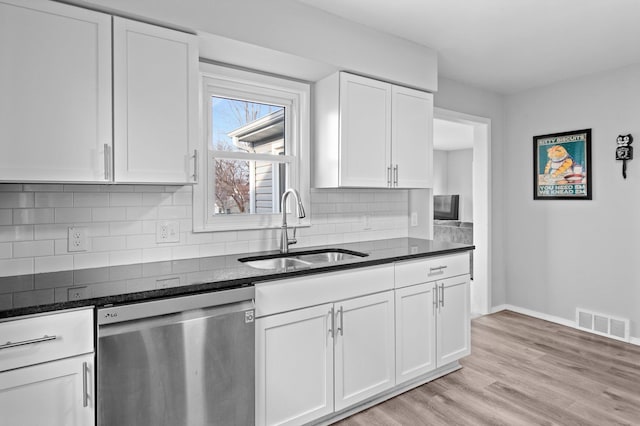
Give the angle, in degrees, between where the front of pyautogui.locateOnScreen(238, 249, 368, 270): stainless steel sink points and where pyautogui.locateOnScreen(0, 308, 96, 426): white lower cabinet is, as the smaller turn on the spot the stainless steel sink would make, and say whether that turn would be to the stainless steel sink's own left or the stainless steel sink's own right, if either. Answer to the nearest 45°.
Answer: approximately 90° to the stainless steel sink's own right

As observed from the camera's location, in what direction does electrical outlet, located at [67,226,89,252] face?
facing the viewer

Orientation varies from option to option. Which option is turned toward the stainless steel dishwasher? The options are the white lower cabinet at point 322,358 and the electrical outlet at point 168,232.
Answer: the electrical outlet

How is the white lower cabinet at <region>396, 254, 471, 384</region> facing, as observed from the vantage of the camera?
facing the viewer and to the right of the viewer

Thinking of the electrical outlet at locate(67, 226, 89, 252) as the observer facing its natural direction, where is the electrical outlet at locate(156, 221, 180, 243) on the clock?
the electrical outlet at locate(156, 221, 180, 243) is roughly at 9 o'clock from the electrical outlet at locate(67, 226, 89, 252).

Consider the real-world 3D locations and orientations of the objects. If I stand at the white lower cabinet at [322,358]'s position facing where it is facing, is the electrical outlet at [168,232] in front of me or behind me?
behind

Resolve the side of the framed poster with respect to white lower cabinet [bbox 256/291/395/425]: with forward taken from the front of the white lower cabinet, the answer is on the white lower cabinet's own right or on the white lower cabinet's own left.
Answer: on the white lower cabinet's own left

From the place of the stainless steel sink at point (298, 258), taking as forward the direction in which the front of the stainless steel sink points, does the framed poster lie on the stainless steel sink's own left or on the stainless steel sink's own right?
on the stainless steel sink's own left

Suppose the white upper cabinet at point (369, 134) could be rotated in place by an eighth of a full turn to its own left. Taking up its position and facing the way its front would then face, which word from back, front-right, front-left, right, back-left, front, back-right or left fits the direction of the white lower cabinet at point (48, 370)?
back-right

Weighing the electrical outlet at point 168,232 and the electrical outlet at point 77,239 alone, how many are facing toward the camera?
2

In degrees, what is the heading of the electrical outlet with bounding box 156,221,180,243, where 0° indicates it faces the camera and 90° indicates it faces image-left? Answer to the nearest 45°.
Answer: approximately 0°

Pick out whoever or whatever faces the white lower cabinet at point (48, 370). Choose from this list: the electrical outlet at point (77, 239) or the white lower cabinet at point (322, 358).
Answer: the electrical outlet

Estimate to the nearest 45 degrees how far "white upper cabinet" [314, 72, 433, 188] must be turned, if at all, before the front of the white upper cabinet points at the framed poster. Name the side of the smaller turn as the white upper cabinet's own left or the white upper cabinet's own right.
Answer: approximately 90° to the white upper cabinet's own left

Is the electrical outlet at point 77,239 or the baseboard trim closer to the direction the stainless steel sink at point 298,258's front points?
the baseboard trim
